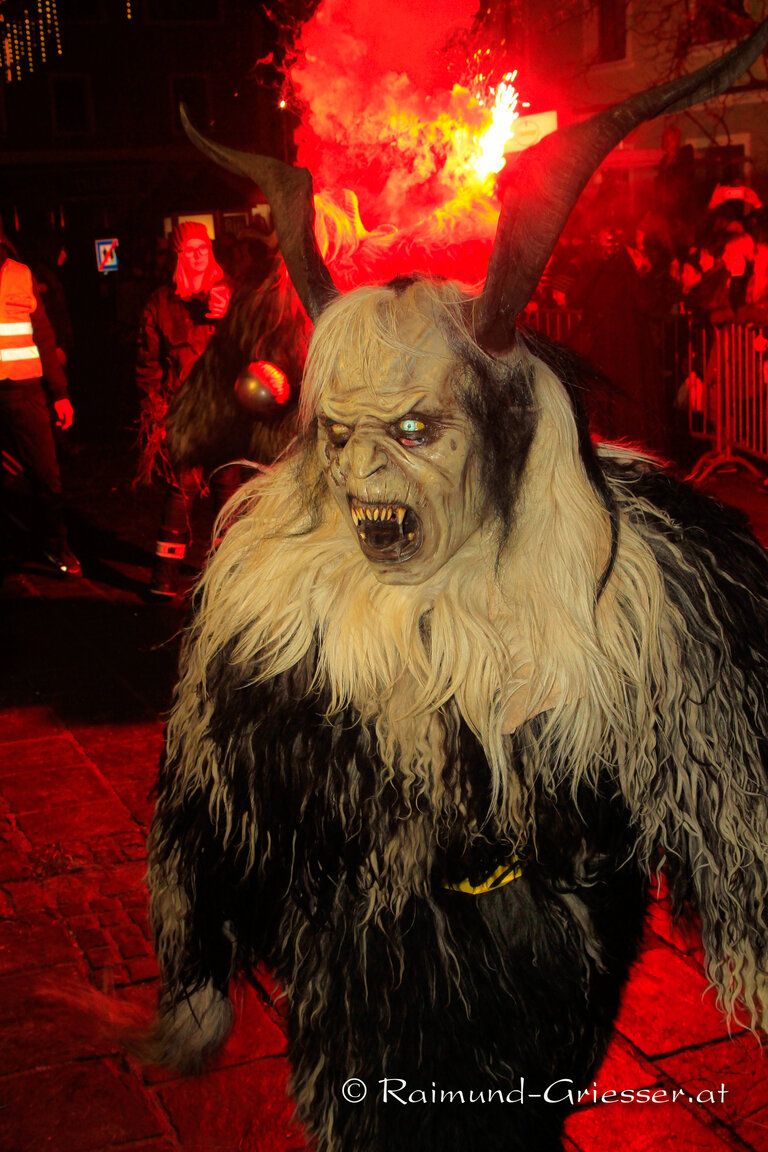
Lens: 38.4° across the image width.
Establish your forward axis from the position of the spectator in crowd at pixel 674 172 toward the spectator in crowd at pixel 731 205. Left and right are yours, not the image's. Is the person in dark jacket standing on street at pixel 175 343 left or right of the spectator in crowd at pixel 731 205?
right

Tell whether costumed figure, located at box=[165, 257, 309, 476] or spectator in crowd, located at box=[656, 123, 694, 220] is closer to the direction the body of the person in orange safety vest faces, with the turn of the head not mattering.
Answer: the costumed figure

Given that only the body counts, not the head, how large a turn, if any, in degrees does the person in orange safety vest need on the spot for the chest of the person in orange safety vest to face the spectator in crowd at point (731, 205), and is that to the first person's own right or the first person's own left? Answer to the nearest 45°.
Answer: approximately 90° to the first person's own left

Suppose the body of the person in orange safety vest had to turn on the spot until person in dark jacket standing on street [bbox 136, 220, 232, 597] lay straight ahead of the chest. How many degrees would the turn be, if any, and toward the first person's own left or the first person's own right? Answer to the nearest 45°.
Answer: approximately 45° to the first person's own left

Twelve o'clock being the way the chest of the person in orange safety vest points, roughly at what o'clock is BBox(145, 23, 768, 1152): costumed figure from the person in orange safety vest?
The costumed figure is roughly at 12 o'clock from the person in orange safety vest.

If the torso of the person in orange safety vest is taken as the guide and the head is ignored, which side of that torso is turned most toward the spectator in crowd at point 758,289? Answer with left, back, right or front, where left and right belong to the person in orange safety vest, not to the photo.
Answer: left

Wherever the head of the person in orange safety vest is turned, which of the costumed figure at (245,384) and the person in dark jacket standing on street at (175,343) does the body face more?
the costumed figure
